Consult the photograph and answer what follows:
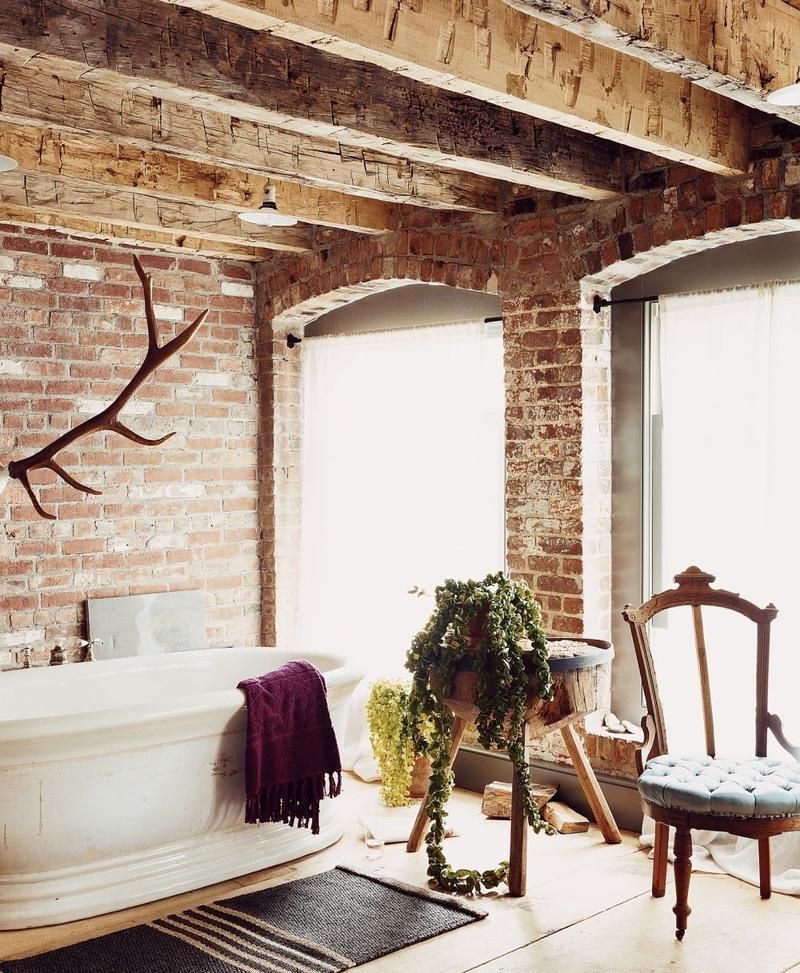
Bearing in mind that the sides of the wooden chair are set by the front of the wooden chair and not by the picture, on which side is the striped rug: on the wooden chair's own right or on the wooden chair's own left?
on the wooden chair's own right

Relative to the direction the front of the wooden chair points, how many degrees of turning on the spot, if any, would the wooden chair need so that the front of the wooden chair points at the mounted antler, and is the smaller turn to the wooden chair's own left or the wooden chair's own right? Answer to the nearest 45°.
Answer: approximately 135° to the wooden chair's own right

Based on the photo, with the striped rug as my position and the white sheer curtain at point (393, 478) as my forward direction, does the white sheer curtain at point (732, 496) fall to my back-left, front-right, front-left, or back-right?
front-right
